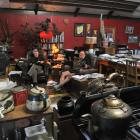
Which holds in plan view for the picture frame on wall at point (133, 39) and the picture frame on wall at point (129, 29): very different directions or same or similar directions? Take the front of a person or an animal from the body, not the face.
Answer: same or similar directions

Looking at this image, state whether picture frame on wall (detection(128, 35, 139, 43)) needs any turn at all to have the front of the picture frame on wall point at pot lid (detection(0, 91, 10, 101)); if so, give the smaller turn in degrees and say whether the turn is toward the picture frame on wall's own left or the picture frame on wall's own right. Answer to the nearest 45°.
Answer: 0° — it already faces it

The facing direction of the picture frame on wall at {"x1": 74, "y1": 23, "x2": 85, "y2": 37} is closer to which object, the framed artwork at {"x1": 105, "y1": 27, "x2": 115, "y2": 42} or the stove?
the stove

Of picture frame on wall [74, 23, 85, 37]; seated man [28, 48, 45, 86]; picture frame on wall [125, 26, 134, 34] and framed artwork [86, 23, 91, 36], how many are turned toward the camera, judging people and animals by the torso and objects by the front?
4

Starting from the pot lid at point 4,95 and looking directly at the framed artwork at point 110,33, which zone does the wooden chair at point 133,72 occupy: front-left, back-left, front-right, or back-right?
front-right

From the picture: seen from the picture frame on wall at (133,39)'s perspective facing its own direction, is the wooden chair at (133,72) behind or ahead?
ahead

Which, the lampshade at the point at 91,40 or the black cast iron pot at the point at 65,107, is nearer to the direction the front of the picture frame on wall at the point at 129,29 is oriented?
the black cast iron pot

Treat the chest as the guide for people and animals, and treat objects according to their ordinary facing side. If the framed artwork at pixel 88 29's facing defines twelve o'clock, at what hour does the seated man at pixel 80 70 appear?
The seated man is roughly at 12 o'clock from the framed artwork.

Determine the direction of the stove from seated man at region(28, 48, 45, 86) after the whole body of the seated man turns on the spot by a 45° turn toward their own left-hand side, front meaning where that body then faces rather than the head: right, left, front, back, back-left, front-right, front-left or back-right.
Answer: front-right

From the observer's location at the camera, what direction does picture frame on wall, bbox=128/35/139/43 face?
facing the viewer

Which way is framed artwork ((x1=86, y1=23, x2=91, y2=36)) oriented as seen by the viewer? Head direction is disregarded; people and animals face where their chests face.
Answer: toward the camera

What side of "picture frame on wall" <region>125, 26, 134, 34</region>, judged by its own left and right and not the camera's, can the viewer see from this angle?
front

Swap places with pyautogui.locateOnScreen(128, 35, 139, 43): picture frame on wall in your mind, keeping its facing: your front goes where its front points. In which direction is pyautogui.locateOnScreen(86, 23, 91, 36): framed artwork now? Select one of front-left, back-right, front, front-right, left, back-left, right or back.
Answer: front-right
